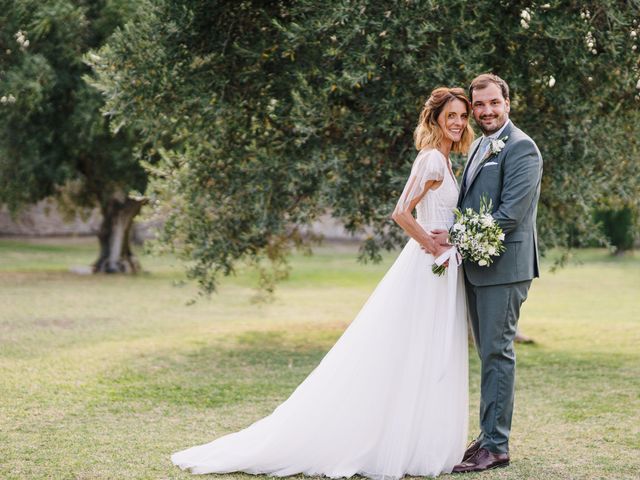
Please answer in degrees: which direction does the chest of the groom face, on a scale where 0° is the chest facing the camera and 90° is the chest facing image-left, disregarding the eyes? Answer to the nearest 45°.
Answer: approximately 45°

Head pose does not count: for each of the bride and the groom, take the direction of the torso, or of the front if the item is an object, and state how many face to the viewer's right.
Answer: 1

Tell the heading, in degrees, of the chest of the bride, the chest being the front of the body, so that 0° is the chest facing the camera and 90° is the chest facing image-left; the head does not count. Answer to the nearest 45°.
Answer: approximately 270°

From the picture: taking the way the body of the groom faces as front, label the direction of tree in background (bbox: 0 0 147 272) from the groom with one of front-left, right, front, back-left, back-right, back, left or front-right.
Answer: right

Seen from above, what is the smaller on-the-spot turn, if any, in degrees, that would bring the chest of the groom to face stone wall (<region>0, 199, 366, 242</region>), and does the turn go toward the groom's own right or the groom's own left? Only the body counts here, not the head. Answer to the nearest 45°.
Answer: approximately 90° to the groom's own right
